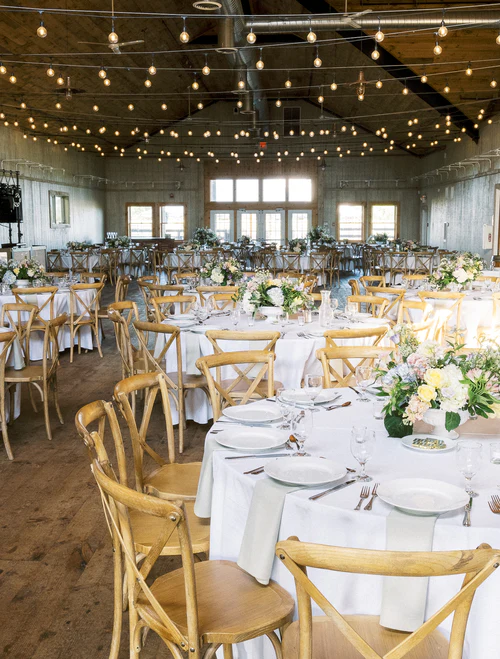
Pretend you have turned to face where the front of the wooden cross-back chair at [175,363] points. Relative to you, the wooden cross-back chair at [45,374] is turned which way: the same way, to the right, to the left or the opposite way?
to the left

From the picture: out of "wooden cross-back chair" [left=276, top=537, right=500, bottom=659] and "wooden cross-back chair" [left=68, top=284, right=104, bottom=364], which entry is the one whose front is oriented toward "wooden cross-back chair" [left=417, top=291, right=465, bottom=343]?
"wooden cross-back chair" [left=276, top=537, right=500, bottom=659]

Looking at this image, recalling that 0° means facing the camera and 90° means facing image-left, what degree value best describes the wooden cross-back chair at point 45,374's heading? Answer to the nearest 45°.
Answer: approximately 135°

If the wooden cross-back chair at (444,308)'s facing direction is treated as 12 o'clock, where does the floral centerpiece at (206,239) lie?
The floral centerpiece is roughly at 11 o'clock from the wooden cross-back chair.

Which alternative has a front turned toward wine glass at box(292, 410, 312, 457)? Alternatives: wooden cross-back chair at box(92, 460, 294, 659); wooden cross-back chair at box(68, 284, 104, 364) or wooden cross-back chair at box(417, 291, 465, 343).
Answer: wooden cross-back chair at box(92, 460, 294, 659)

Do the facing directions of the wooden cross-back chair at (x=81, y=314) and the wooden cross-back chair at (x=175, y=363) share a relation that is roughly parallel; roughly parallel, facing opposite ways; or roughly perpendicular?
roughly perpendicular

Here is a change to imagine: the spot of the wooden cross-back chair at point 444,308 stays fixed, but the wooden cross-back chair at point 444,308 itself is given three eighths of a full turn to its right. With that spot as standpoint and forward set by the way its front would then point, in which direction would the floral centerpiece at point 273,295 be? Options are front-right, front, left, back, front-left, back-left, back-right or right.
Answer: right

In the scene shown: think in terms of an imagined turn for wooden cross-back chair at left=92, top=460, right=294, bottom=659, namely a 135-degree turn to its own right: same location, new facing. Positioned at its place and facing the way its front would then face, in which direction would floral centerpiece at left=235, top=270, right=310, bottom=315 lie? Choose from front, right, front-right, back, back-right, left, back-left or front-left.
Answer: back

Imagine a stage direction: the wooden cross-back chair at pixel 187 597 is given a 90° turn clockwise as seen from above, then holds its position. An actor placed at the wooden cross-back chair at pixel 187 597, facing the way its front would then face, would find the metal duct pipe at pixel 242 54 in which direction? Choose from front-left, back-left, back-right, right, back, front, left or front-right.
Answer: back-left

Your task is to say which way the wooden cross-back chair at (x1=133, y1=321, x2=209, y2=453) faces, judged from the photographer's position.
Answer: facing away from the viewer and to the right of the viewer

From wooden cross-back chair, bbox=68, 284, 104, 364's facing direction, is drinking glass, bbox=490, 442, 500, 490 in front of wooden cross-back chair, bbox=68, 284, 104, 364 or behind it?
behind

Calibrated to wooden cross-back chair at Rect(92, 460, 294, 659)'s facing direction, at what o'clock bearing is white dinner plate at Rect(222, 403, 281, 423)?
The white dinner plate is roughly at 11 o'clock from the wooden cross-back chair.

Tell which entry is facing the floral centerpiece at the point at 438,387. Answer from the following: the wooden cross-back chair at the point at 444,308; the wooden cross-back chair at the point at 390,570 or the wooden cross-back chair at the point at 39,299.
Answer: the wooden cross-back chair at the point at 390,570

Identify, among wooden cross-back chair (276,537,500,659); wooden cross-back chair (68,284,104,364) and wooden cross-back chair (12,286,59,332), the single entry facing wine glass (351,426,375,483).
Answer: wooden cross-back chair (276,537,500,659)

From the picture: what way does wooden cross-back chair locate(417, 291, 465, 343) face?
away from the camera

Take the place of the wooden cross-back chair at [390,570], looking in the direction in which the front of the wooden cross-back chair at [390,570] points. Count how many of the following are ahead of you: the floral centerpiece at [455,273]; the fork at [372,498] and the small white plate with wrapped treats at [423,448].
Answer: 3

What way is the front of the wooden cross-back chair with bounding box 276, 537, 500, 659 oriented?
away from the camera

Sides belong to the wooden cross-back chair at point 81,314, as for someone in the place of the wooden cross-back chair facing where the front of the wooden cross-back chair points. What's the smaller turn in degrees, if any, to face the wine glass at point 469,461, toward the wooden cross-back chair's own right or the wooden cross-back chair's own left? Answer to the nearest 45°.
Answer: approximately 135° to the wooden cross-back chair's own left

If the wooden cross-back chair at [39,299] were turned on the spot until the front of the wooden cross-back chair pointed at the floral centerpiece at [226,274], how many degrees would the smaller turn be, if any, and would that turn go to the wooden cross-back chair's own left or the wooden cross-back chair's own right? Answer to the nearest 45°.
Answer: approximately 90° to the wooden cross-back chair's own right
